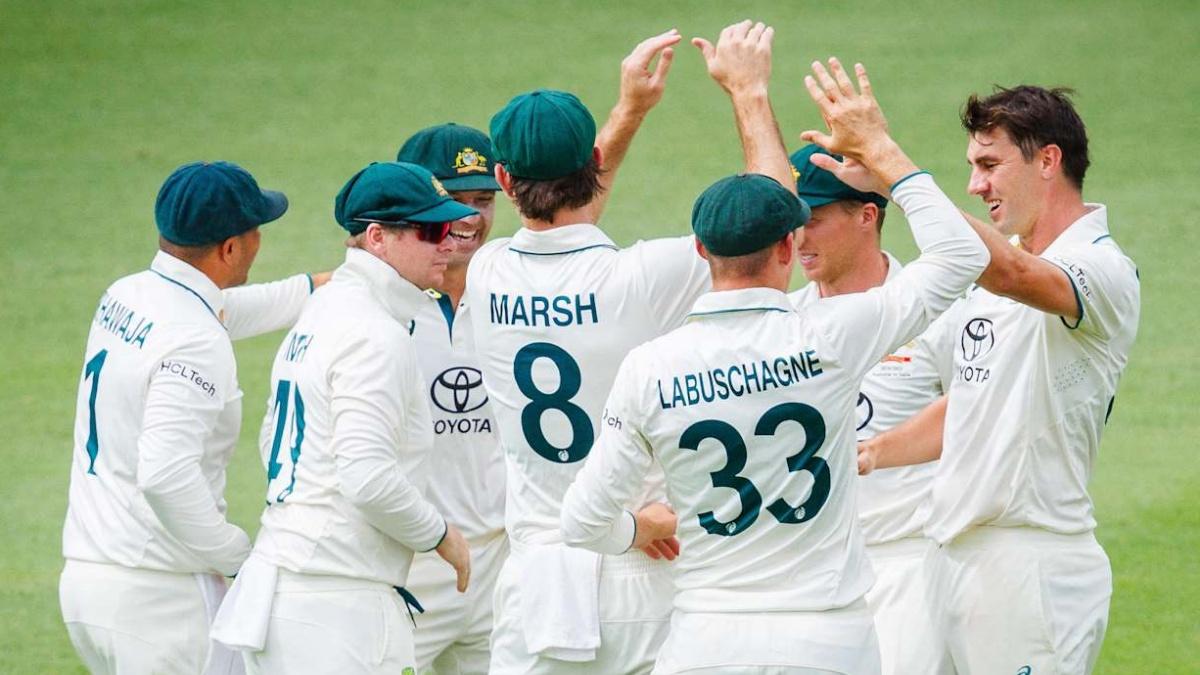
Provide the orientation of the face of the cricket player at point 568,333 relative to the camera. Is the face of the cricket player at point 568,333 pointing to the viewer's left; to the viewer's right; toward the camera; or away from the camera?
away from the camera

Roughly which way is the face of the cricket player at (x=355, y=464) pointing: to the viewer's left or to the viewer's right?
to the viewer's right

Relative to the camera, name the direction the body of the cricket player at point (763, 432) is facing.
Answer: away from the camera

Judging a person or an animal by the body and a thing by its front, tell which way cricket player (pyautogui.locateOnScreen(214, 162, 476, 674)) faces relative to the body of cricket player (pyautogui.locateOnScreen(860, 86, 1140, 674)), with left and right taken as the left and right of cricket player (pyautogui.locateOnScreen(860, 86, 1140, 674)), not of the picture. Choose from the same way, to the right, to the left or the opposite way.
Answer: the opposite way

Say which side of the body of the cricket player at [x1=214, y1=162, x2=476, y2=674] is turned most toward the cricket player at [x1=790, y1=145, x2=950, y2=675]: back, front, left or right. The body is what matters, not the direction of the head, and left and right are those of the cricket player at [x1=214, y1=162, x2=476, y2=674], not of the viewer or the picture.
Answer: front

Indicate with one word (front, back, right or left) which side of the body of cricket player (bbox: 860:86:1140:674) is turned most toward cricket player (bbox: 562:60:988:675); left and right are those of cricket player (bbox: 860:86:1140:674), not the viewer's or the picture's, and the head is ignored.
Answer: front

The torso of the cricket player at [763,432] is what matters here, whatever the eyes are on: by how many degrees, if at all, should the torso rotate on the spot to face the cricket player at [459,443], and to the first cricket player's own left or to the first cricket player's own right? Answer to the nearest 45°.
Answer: approximately 45° to the first cricket player's own left

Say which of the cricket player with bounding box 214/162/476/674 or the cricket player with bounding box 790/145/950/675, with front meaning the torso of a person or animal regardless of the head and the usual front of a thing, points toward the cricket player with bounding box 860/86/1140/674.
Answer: the cricket player with bounding box 214/162/476/674

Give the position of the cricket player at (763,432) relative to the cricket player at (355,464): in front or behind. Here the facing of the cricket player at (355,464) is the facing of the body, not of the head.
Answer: in front

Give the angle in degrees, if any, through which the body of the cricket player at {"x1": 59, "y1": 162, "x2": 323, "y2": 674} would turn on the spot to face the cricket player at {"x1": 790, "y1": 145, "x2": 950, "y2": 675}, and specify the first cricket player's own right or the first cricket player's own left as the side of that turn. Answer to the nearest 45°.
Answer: approximately 45° to the first cricket player's own right

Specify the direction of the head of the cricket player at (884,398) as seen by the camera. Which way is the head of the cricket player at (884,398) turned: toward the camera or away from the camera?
toward the camera

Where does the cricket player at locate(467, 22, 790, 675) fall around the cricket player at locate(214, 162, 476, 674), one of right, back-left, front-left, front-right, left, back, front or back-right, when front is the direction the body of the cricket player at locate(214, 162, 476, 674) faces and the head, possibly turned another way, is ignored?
front

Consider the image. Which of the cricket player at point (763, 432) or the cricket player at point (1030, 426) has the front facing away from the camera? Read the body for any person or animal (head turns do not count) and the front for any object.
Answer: the cricket player at point (763, 432)

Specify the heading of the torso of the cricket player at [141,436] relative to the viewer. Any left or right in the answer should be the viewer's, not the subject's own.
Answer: facing away from the viewer and to the right of the viewer
